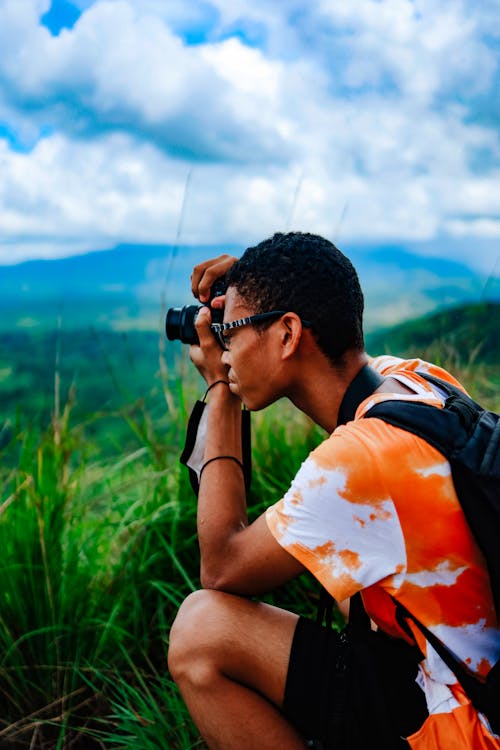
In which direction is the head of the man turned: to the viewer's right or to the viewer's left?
to the viewer's left

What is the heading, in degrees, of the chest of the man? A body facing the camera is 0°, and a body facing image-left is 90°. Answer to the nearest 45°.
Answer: approximately 90°
